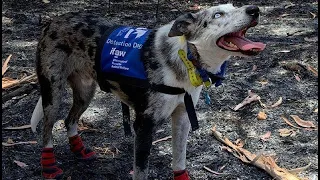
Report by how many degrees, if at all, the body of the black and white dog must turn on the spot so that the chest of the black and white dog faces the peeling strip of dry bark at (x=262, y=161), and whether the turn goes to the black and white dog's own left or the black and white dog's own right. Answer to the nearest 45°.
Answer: approximately 45° to the black and white dog's own left

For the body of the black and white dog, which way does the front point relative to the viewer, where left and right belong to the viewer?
facing the viewer and to the right of the viewer

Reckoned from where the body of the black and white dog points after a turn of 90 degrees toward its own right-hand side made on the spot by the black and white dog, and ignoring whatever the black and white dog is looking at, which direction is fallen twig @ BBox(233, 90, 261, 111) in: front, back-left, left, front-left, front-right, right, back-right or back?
back

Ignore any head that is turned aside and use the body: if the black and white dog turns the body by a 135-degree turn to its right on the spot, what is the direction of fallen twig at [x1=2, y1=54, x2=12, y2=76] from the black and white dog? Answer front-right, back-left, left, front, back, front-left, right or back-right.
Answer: front-right

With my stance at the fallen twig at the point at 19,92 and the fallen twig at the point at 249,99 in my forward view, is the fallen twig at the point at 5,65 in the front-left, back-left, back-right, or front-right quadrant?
back-left

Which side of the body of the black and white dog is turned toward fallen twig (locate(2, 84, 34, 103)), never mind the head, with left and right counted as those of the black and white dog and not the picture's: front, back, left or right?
back
